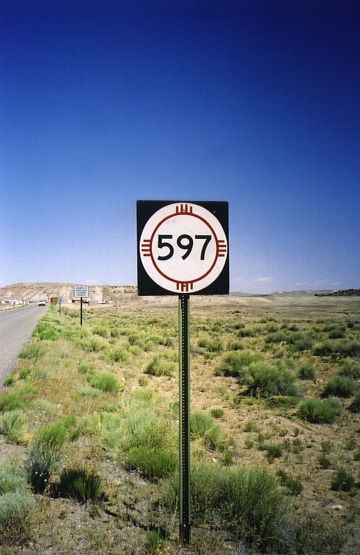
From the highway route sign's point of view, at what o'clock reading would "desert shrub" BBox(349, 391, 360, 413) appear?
The desert shrub is roughly at 7 o'clock from the highway route sign.

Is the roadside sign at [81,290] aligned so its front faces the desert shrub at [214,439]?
yes

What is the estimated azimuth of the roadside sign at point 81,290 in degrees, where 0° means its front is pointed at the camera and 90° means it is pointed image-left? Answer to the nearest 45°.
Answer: approximately 0°

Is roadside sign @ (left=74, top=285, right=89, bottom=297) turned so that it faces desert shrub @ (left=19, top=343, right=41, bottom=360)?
yes

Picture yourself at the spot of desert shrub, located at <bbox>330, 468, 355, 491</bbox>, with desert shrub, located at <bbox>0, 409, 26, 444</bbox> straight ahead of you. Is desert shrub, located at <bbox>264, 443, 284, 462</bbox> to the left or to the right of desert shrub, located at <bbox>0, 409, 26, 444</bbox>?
right

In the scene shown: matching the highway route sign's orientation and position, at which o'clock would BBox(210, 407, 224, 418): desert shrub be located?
The desert shrub is roughly at 6 o'clock from the highway route sign.

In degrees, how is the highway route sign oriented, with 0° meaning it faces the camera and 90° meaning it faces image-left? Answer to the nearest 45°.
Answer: approximately 0°

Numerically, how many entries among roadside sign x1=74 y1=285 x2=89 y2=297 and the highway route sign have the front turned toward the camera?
2

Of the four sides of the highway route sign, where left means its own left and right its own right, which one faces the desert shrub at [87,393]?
back

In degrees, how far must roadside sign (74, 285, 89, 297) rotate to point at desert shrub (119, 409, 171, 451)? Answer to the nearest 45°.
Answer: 0° — it already faces it
